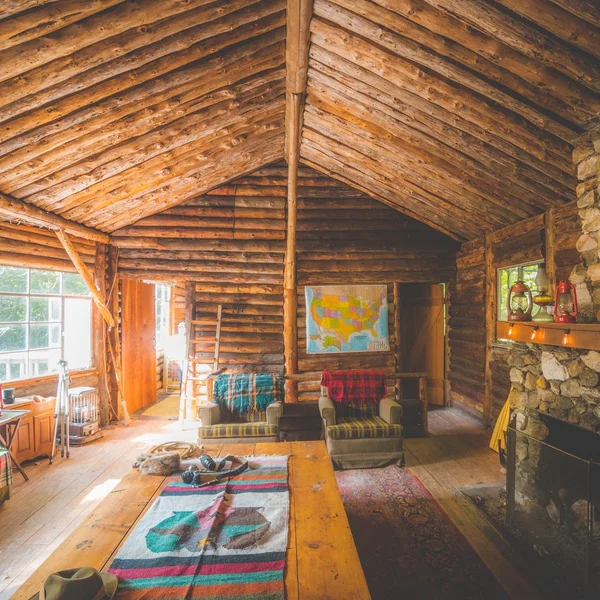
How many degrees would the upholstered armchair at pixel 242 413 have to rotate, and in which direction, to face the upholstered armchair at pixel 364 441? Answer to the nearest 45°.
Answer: approximately 45° to its left

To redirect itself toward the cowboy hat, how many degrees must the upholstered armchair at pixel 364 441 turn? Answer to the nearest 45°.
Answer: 0° — it already faces it

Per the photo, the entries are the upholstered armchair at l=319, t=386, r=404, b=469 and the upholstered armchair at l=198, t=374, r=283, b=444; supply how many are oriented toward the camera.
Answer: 2

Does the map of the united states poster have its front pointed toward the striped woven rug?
yes

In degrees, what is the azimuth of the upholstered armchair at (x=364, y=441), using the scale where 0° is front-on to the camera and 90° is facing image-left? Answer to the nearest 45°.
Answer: approximately 0°

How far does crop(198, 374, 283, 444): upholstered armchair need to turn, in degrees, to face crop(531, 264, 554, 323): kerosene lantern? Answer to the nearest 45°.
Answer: approximately 45° to its left

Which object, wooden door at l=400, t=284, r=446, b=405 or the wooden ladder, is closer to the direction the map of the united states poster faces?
the wooden ladder

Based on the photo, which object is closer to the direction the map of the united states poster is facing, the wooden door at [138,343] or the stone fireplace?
the stone fireplace

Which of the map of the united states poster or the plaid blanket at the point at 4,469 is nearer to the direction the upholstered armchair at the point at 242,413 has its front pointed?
the plaid blanket
